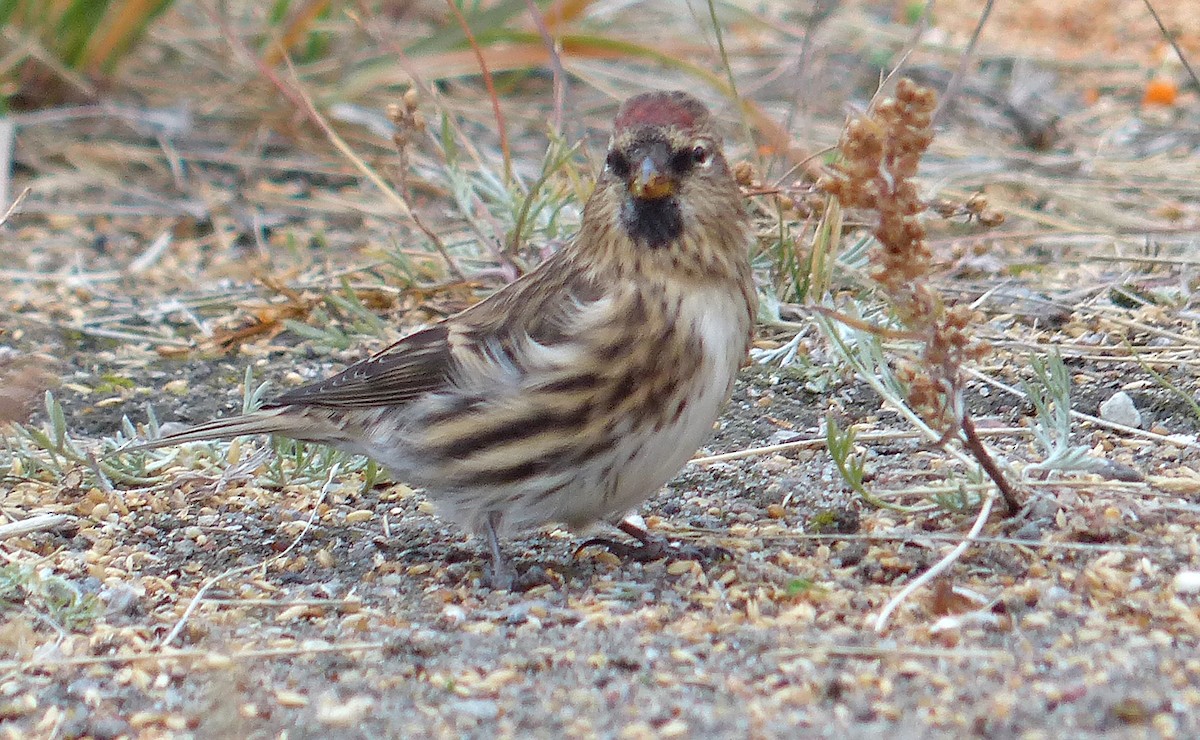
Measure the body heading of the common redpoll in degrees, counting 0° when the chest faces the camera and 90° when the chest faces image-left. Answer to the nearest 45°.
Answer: approximately 315°

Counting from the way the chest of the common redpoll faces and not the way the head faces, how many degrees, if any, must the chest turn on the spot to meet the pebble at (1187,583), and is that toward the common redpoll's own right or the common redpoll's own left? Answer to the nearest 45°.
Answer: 0° — it already faces it

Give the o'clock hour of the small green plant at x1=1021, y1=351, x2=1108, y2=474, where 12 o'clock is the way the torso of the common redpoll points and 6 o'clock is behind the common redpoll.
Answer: The small green plant is roughly at 11 o'clock from the common redpoll.

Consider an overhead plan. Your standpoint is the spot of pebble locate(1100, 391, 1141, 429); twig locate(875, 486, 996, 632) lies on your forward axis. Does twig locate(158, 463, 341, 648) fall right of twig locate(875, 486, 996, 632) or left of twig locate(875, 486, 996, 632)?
right

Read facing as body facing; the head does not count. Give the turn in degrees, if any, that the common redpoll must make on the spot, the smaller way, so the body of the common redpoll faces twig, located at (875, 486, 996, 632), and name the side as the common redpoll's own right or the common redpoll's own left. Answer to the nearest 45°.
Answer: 0° — it already faces it

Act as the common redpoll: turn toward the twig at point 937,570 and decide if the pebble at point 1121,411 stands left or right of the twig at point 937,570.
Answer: left

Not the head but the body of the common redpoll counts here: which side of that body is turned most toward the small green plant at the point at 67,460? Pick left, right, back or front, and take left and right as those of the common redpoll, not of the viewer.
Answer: back

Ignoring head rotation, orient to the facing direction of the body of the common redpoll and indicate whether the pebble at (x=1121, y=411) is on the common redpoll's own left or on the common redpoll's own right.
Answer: on the common redpoll's own left

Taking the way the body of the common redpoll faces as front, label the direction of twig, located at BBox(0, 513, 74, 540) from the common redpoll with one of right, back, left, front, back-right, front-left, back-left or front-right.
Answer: back-right

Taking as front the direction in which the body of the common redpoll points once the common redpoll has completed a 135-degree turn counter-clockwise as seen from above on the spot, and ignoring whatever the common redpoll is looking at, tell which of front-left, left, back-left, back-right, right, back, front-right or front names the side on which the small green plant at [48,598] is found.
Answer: left

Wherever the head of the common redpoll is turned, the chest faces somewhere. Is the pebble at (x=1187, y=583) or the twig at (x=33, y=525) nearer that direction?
the pebble

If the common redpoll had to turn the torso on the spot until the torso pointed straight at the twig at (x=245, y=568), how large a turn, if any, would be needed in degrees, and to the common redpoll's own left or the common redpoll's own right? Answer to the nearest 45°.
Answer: approximately 135° to the common redpoll's own right
